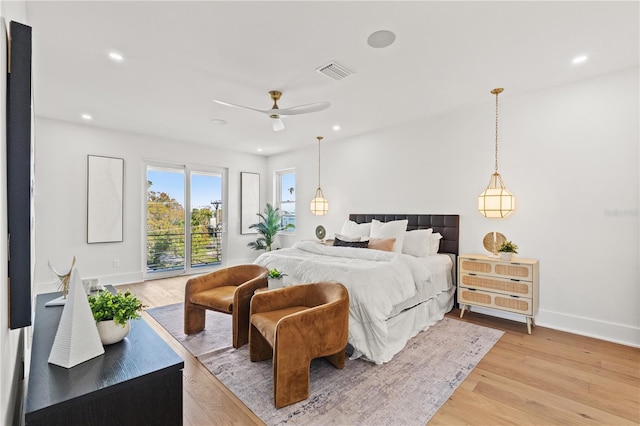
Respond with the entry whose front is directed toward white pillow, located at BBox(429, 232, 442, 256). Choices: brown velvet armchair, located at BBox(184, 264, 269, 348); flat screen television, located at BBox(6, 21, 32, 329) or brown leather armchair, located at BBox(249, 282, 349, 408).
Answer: the flat screen television

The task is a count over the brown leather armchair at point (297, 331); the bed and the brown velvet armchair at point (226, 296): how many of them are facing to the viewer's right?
0

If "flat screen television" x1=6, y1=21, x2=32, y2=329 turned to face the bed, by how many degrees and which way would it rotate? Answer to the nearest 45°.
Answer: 0° — it already faces it

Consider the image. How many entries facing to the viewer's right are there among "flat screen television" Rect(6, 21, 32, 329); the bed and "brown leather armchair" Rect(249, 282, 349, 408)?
1

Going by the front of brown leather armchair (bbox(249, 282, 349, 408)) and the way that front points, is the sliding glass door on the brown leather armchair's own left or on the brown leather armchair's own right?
on the brown leather armchair's own right

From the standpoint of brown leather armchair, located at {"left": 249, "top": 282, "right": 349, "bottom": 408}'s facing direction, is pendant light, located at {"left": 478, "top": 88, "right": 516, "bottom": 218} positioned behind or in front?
behind

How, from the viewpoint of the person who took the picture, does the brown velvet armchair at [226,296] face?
facing the viewer and to the left of the viewer

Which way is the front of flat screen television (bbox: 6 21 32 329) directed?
to the viewer's right

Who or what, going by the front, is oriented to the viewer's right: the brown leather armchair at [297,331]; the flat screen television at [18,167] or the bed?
the flat screen television

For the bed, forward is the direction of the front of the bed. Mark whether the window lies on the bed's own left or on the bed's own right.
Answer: on the bed's own right

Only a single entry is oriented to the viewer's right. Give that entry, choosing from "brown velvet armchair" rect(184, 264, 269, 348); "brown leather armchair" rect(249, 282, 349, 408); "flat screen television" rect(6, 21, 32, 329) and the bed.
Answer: the flat screen television

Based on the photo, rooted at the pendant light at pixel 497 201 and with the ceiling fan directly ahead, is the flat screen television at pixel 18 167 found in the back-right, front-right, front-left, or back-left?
front-left

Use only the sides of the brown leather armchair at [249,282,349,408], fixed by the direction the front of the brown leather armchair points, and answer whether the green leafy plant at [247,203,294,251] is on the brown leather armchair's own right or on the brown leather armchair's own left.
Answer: on the brown leather armchair's own right

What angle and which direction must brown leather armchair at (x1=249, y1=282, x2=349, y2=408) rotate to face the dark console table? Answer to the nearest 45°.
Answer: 0° — it already faces it

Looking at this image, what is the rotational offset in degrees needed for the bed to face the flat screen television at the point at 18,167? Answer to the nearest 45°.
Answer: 0° — it already faces it
